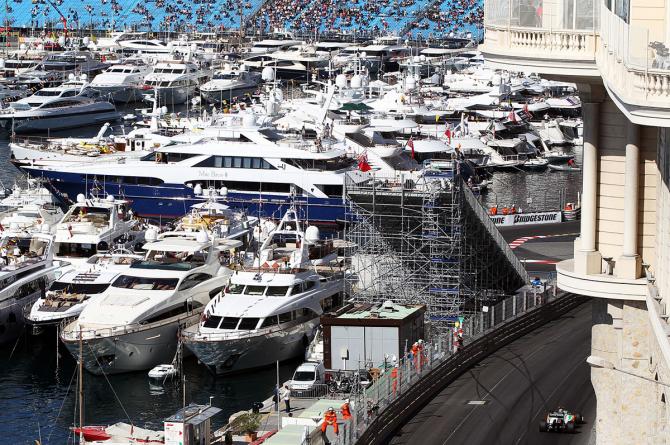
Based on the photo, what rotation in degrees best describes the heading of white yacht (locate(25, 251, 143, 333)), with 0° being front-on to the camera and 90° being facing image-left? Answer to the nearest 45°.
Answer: approximately 45°

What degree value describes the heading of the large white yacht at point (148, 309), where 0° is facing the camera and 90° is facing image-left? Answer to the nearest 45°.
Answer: approximately 45°

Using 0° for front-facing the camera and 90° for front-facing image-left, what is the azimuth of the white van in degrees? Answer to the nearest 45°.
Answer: approximately 45°

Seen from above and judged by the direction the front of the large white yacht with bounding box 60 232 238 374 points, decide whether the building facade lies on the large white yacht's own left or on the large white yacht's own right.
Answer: on the large white yacht's own left

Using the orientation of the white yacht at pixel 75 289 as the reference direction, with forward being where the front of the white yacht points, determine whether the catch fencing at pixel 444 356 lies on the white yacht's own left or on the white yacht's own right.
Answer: on the white yacht's own left
